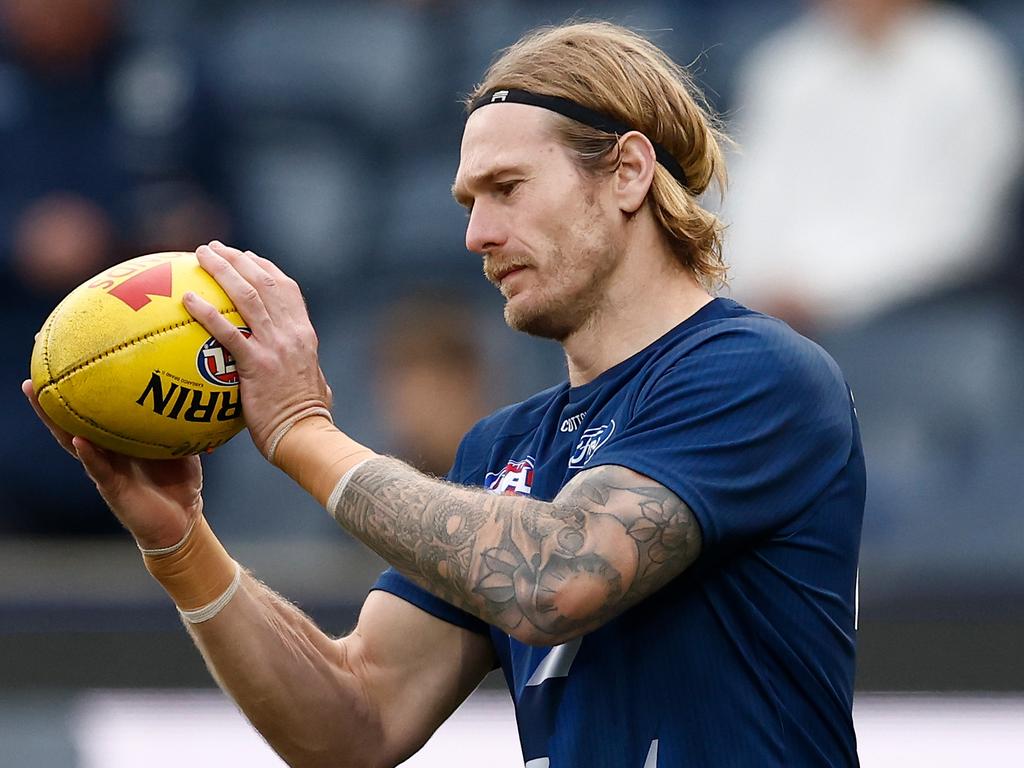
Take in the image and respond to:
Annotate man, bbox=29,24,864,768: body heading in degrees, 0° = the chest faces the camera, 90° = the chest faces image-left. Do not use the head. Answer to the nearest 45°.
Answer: approximately 45°

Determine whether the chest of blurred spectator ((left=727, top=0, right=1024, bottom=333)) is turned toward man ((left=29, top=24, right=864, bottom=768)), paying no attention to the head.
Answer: yes

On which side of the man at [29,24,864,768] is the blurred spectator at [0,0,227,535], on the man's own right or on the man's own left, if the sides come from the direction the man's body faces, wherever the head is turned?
on the man's own right

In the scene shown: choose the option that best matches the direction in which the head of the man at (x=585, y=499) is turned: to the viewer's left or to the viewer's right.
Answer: to the viewer's left

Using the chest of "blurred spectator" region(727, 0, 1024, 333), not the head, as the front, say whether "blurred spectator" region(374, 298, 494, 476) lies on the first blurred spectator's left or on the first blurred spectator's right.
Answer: on the first blurred spectator's right

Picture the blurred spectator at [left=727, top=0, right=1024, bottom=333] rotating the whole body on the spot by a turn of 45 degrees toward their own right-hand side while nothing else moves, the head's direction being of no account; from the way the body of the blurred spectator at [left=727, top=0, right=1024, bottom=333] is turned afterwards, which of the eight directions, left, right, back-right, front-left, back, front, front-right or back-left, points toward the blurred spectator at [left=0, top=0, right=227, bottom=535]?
front-right

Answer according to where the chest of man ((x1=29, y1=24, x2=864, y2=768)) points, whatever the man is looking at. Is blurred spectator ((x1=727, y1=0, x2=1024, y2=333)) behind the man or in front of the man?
behind

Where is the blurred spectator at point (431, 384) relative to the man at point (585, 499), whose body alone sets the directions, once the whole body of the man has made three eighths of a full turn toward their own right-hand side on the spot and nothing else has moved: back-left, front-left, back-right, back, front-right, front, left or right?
front
